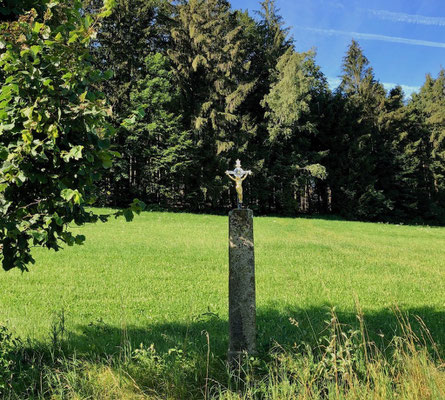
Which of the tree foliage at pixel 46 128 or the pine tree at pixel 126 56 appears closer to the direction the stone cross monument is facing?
the tree foliage

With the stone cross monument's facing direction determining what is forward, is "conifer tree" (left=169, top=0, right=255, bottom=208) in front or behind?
behind

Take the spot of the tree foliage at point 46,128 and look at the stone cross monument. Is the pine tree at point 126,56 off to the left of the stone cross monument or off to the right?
left

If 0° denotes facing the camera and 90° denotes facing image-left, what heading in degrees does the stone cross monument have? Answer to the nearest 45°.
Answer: approximately 0°

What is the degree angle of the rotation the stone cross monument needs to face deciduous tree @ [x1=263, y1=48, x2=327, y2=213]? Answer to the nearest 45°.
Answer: approximately 180°

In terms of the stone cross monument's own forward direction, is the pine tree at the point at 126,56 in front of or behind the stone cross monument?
behind

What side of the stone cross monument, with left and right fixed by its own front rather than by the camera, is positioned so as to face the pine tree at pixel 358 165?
back

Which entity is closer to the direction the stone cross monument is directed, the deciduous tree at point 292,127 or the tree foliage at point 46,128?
the tree foliage

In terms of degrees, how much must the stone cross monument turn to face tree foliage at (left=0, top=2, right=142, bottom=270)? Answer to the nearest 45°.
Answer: approximately 45° to its right
